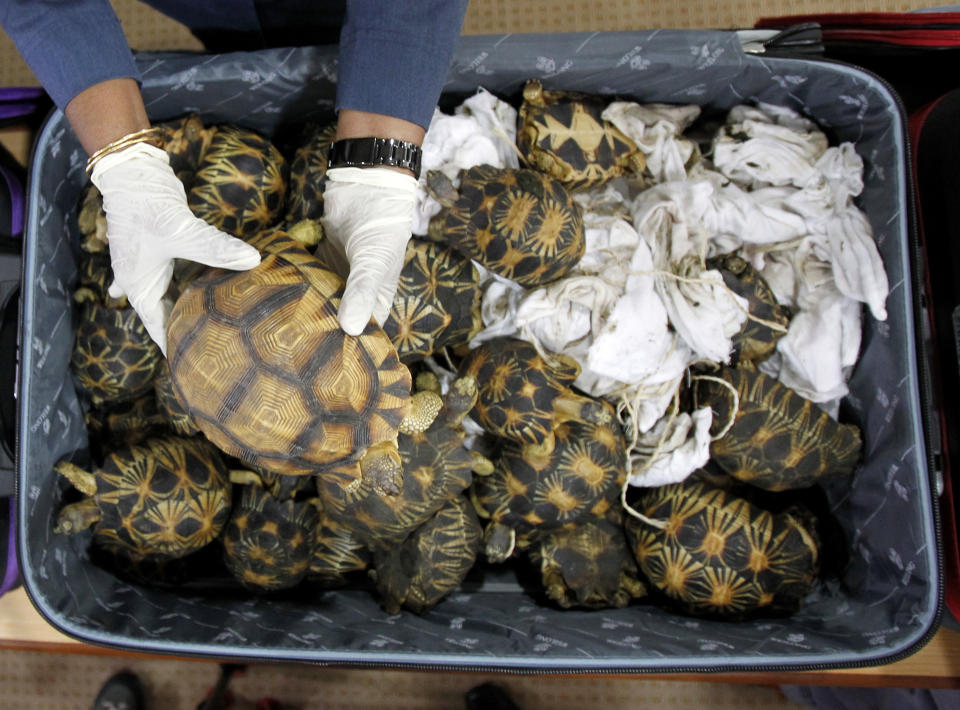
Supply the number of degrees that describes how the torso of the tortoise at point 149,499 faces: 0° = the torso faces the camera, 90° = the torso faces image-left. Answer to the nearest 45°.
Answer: approximately 90°

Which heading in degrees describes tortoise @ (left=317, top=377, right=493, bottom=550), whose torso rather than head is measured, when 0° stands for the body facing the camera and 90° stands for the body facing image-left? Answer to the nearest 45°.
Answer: approximately 225°

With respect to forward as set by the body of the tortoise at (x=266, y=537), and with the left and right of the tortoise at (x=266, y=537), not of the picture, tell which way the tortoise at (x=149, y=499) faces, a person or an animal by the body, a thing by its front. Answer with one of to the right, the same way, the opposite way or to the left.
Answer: to the left

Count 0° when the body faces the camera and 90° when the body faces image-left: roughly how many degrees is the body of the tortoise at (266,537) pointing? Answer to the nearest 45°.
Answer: approximately 180°
